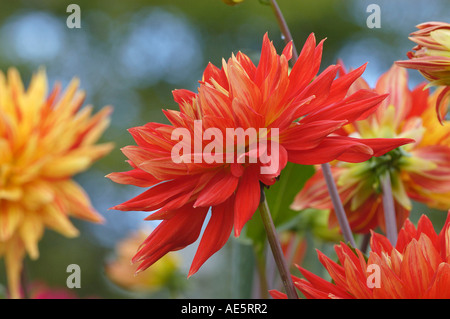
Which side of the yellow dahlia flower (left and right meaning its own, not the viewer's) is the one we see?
front
